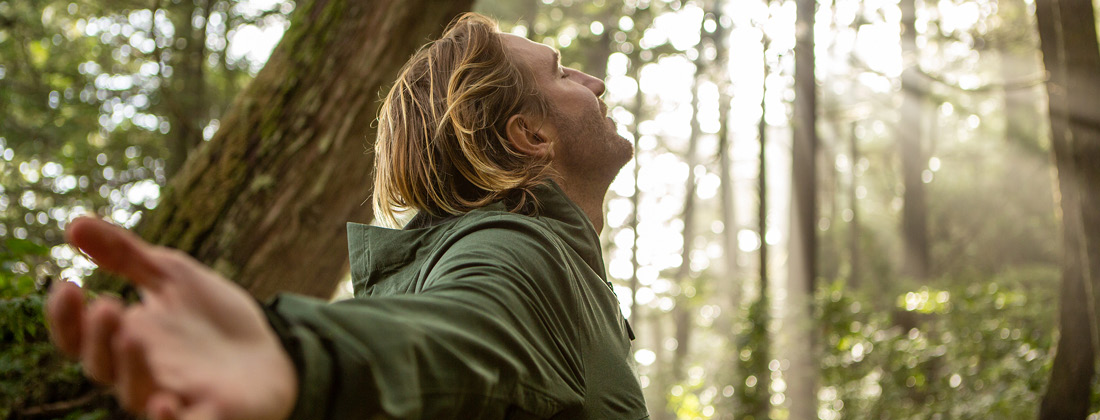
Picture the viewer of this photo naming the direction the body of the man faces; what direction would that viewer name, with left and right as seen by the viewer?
facing to the right of the viewer

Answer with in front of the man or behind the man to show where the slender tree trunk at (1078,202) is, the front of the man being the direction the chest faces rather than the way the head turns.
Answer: in front

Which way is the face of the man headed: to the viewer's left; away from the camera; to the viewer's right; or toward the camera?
to the viewer's right

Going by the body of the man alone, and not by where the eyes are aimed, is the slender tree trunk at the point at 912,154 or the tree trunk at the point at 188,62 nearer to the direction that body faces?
the slender tree trunk

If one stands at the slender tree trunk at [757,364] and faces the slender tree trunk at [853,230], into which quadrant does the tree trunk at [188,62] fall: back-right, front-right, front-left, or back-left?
back-left

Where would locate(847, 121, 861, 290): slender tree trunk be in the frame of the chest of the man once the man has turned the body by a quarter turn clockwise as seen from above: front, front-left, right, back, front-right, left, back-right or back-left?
back-left

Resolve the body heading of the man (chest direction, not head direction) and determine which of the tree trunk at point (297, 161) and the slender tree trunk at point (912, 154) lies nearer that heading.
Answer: the slender tree trunk

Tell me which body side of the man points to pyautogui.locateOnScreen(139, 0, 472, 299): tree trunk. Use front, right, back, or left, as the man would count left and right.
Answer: left

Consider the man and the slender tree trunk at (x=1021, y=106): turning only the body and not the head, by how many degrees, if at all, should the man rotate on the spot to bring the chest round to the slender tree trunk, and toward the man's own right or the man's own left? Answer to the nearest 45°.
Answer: approximately 45° to the man's own left

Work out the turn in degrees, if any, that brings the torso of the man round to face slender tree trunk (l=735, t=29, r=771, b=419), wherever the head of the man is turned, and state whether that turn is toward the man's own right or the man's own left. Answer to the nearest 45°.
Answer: approximately 45° to the man's own left
